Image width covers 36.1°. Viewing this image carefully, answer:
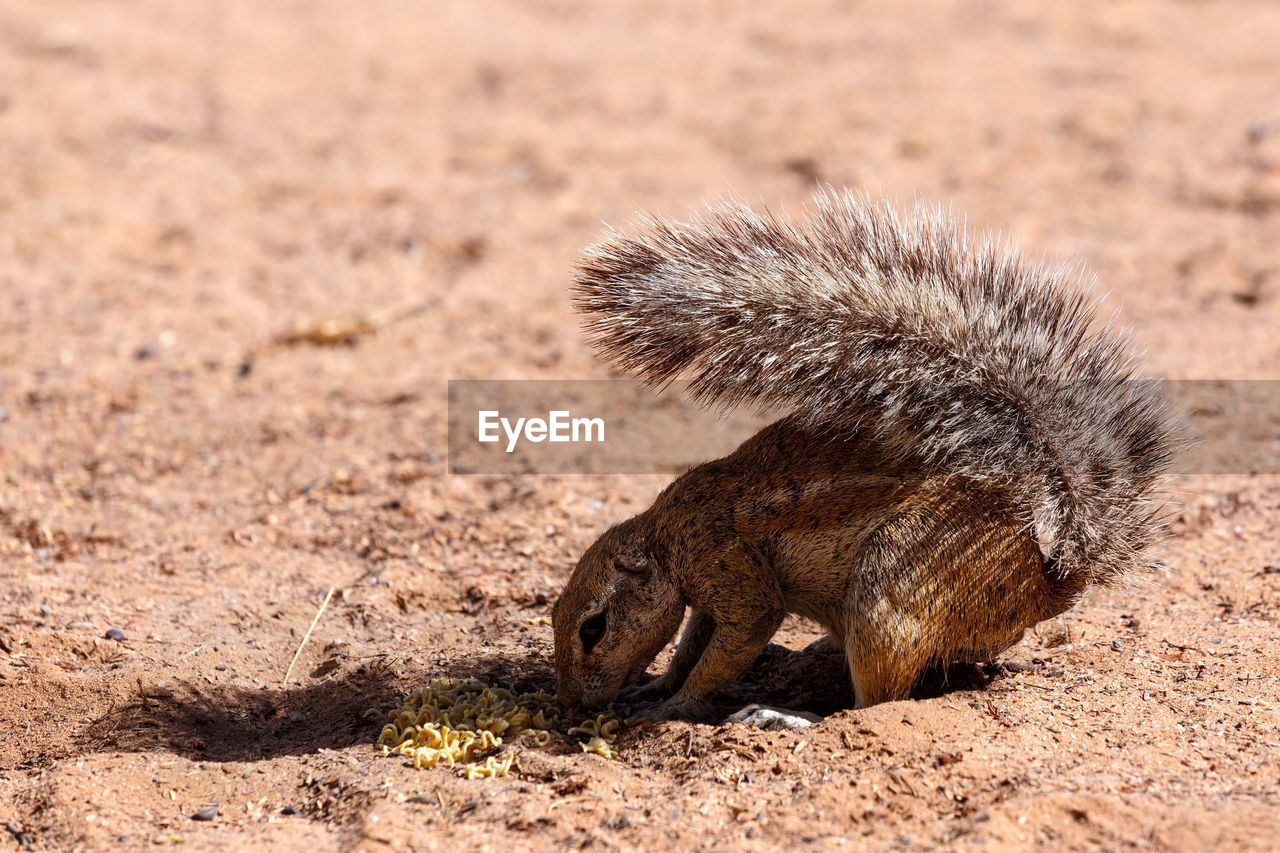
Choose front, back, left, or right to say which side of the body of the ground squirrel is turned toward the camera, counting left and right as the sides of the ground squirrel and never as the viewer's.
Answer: left

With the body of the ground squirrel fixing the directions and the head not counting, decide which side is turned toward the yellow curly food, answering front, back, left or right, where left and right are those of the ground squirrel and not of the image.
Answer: front
